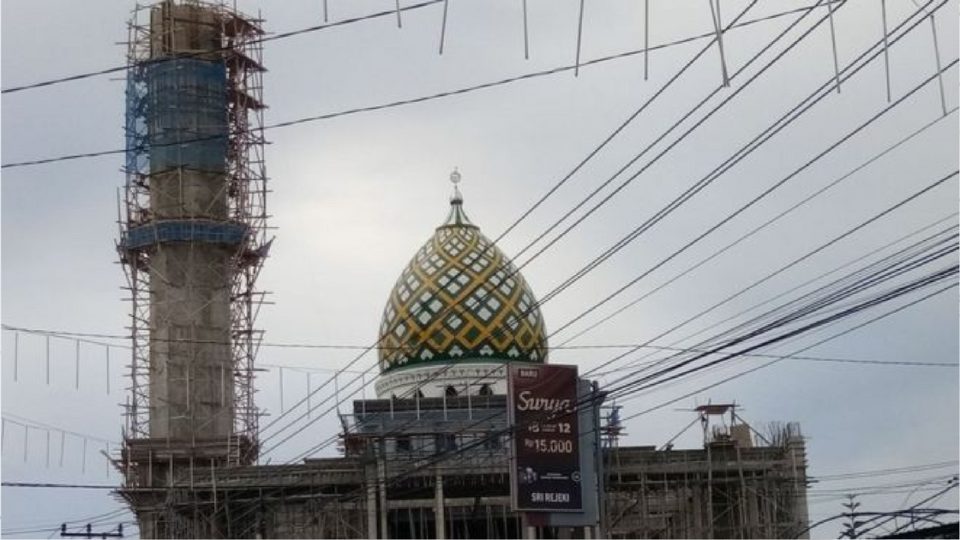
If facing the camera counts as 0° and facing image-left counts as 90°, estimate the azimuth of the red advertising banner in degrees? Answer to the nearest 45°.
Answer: approximately 0°

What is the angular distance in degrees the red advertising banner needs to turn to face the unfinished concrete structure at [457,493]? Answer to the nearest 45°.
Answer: approximately 180°

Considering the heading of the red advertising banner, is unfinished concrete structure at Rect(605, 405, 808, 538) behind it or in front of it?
behind
